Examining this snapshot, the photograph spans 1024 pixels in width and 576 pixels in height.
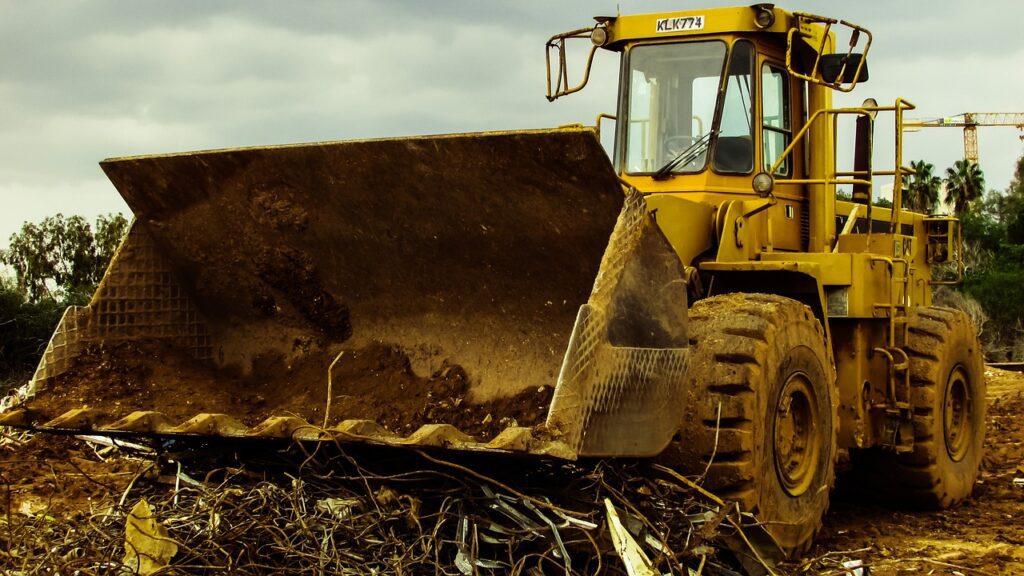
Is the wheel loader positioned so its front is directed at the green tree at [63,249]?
no

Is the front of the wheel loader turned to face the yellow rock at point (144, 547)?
yes

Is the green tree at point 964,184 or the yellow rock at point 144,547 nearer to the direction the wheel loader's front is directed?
the yellow rock

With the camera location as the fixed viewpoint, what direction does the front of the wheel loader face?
facing the viewer and to the left of the viewer

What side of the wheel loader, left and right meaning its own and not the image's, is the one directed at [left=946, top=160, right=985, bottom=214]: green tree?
back
